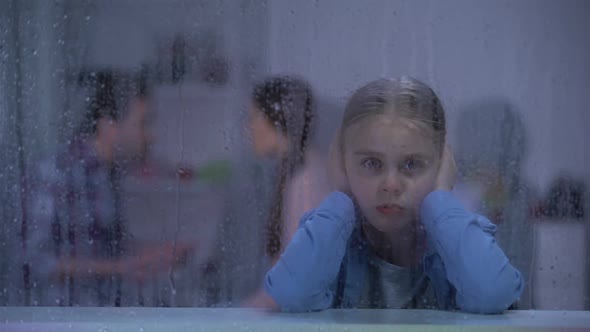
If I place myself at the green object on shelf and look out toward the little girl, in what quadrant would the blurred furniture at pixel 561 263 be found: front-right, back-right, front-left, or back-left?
front-left

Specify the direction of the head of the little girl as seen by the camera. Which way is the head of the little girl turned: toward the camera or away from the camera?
toward the camera

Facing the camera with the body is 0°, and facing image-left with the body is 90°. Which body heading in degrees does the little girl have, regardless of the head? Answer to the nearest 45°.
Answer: approximately 0°
